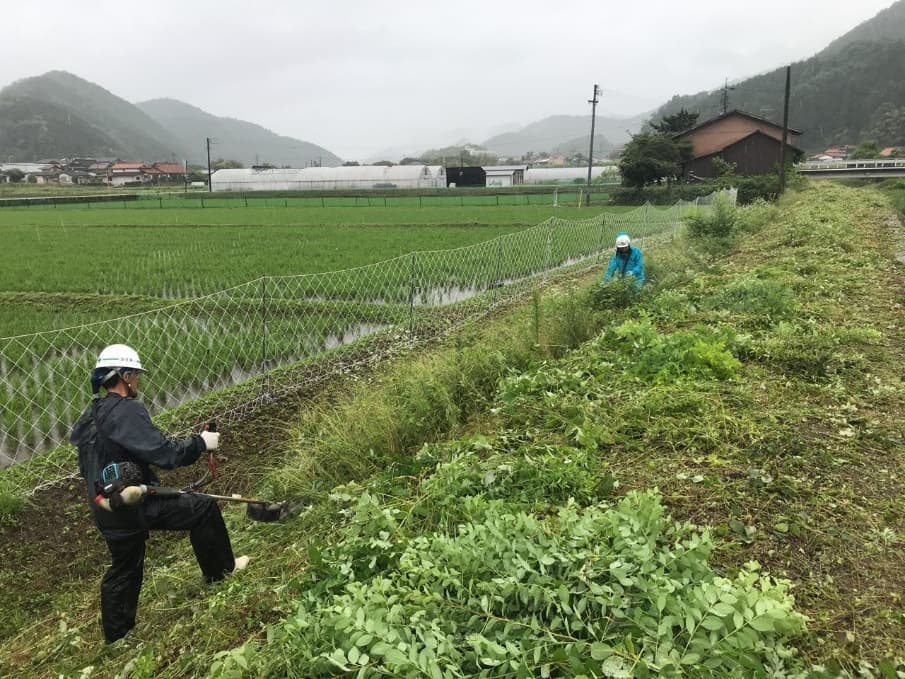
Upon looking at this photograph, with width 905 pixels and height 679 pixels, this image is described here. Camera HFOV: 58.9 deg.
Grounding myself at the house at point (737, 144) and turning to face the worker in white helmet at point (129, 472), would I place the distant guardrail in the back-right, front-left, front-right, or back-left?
back-left

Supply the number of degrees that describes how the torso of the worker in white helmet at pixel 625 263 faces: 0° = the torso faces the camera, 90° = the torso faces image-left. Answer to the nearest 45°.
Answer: approximately 0°

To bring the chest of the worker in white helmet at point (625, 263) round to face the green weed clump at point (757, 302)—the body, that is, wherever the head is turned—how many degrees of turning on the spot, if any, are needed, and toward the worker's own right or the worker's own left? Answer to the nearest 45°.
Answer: approximately 45° to the worker's own left

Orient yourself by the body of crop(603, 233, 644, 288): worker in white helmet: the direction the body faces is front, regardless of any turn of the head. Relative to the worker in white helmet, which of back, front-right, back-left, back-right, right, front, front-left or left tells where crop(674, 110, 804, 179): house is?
back

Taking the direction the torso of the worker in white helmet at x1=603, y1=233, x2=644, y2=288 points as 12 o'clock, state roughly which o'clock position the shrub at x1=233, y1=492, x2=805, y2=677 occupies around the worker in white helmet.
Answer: The shrub is roughly at 12 o'clock from the worker in white helmet.

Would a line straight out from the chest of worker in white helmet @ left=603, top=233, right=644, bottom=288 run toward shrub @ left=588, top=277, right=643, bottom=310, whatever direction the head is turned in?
yes

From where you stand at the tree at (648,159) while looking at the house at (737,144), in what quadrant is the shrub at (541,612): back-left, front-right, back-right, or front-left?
back-right

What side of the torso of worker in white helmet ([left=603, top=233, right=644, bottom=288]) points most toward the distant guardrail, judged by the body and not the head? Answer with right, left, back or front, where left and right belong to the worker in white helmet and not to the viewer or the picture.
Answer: back

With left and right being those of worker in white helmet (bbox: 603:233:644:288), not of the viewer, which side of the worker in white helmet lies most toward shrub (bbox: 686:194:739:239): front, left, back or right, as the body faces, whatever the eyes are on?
back

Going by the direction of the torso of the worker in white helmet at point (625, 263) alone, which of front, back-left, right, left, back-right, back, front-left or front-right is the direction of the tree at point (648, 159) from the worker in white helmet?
back
